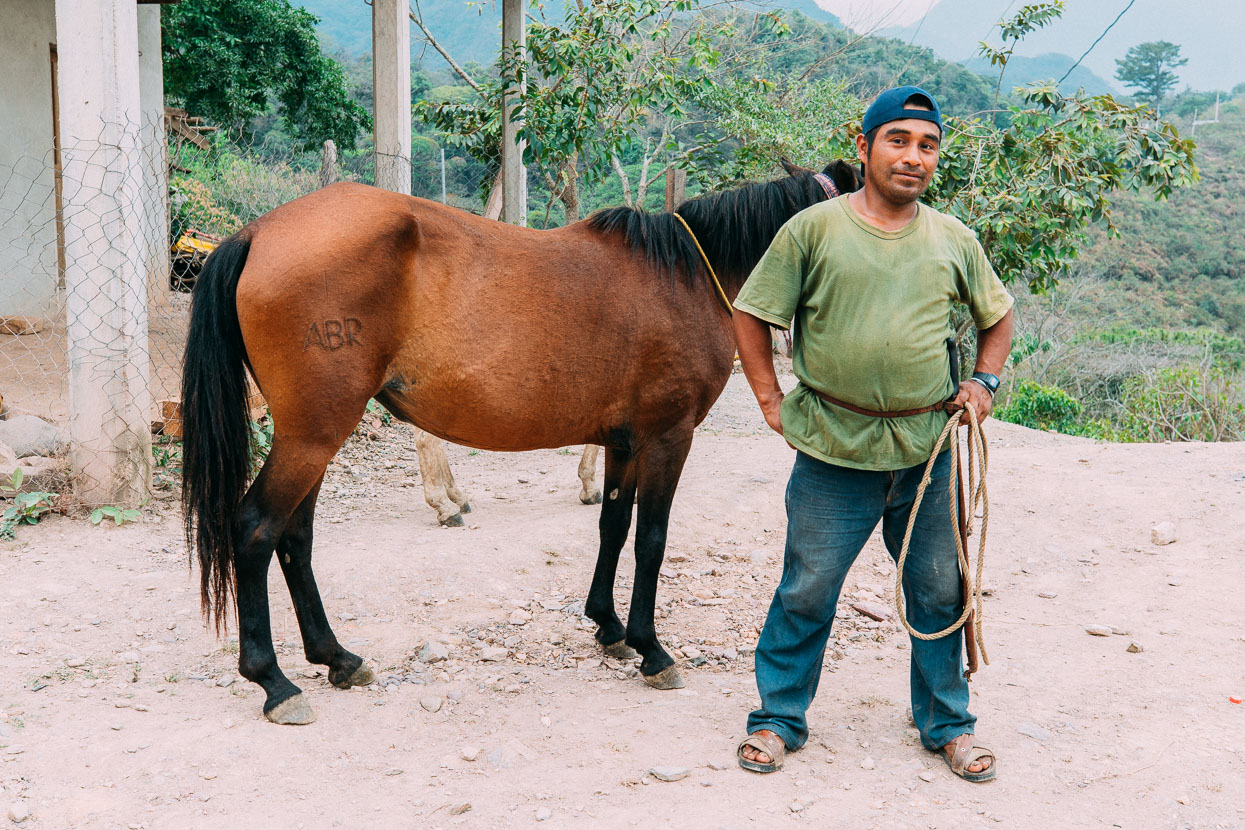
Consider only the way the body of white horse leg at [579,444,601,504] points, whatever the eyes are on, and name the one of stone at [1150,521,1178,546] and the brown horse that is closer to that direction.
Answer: the stone

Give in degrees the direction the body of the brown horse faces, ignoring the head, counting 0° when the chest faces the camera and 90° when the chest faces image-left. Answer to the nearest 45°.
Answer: approximately 270°

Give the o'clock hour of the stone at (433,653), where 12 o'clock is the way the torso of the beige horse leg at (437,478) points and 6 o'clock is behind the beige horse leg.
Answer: The stone is roughly at 3 o'clock from the beige horse leg.

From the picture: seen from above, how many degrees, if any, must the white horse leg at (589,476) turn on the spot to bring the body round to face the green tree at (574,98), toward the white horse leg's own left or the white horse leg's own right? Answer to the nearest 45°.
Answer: approximately 90° to the white horse leg's own left

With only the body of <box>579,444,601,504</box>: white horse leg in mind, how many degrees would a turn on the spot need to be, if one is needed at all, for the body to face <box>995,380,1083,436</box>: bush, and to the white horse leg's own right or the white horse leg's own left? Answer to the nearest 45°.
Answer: approximately 45° to the white horse leg's own left

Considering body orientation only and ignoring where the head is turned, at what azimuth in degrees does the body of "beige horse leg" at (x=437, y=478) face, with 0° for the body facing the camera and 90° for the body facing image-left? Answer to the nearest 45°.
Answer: approximately 270°

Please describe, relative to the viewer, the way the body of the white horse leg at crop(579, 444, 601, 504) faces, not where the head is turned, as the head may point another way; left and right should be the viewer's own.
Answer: facing to the right of the viewer

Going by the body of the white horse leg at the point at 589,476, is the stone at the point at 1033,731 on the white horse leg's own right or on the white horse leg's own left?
on the white horse leg's own right

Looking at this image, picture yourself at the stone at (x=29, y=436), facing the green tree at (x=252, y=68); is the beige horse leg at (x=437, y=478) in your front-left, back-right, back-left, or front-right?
back-right

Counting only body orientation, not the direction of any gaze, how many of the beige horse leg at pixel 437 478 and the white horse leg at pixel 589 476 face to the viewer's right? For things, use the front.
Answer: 2

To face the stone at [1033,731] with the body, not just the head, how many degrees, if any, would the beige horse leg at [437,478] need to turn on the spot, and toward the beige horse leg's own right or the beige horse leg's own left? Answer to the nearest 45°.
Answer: approximately 45° to the beige horse leg's own right
